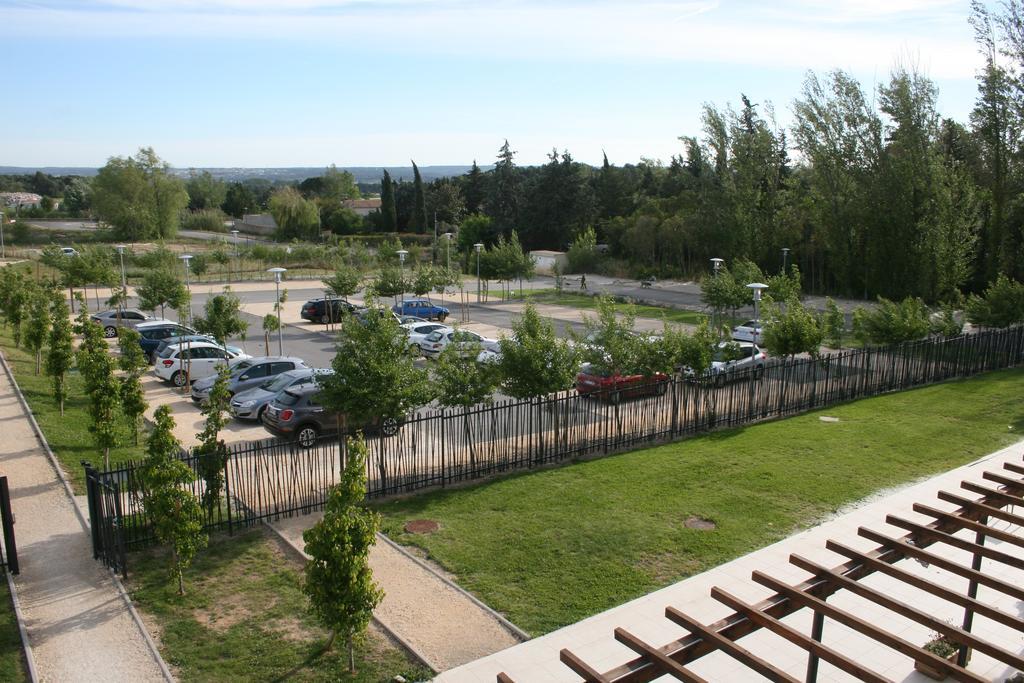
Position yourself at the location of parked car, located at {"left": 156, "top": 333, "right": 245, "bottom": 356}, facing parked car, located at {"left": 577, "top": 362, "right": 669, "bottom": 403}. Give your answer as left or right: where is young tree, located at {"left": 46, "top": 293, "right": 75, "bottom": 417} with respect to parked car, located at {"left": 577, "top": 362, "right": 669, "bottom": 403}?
right

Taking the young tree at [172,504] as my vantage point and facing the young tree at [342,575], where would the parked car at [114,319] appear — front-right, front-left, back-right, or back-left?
back-left

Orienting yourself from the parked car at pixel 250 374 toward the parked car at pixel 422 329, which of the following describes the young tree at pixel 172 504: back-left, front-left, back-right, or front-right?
back-right
